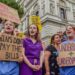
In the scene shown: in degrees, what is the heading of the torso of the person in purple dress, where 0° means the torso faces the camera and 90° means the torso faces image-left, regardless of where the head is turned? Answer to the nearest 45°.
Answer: approximately 0°
